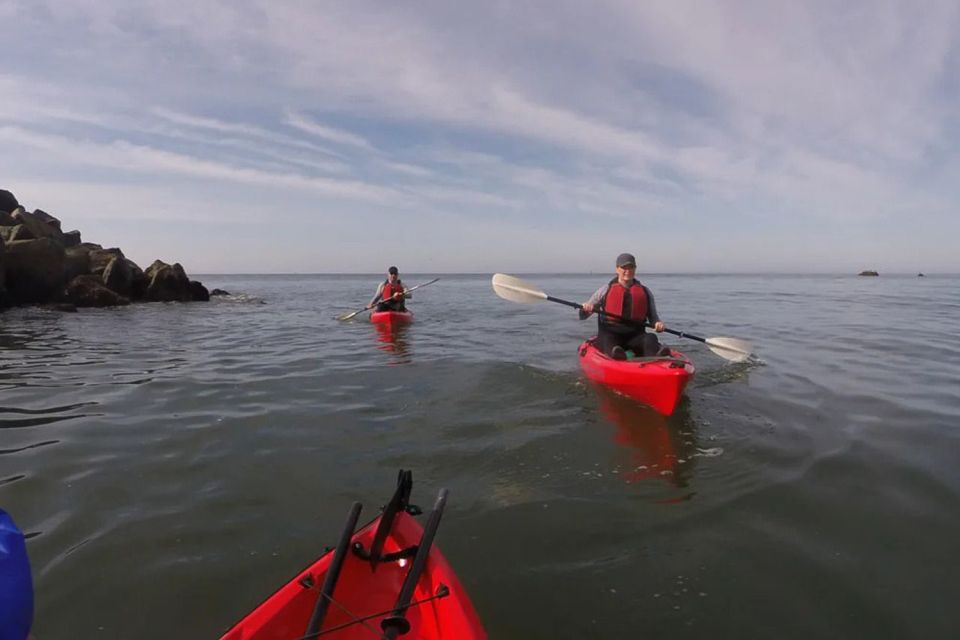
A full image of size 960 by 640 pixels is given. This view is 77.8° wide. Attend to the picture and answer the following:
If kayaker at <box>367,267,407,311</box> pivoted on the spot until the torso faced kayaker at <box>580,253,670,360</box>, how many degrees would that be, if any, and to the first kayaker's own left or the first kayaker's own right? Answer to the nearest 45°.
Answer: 0° — they already face them

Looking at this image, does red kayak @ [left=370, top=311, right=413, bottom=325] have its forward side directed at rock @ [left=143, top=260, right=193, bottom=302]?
no

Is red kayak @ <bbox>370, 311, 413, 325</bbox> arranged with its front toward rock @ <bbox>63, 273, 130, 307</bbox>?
no

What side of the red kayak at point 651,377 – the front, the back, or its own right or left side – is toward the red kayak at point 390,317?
back

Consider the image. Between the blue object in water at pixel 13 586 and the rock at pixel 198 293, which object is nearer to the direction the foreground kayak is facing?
the rock

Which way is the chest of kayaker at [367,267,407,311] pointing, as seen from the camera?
toward the camera

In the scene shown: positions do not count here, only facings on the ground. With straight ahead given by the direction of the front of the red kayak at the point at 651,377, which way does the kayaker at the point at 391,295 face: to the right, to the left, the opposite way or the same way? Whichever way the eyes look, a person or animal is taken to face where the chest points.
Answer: the same way

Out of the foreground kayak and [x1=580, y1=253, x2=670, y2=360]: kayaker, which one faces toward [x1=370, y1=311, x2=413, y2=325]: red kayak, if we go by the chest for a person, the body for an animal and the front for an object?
the foreground kayak

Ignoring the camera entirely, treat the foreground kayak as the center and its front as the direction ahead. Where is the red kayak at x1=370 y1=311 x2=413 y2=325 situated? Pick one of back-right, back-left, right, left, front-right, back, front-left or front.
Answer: front

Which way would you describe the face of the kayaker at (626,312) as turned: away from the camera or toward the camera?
toward the camera

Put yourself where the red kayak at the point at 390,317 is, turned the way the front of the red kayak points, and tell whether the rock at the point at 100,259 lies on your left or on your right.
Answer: on your right

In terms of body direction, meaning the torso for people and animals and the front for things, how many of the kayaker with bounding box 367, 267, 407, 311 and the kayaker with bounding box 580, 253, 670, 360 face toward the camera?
2

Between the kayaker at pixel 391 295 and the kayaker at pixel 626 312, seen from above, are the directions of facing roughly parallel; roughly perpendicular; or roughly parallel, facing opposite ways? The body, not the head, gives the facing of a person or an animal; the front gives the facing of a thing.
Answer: roughly parallel

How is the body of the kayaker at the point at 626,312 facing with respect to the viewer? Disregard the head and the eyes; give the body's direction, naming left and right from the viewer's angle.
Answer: facing the viewer

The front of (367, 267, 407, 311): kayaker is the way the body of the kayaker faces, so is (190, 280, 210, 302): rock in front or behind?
behind

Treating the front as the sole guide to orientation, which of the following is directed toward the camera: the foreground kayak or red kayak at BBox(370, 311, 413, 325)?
the red kayak

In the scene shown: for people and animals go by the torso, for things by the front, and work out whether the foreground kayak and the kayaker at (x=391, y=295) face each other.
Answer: yes

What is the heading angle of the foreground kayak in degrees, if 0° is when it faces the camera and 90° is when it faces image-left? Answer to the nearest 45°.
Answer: approximately 180°
